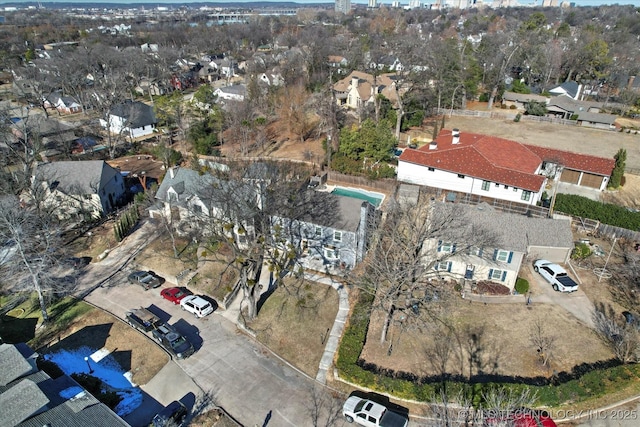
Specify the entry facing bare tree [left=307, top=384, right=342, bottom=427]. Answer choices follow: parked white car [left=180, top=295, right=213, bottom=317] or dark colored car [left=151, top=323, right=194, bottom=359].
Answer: the dark colored car

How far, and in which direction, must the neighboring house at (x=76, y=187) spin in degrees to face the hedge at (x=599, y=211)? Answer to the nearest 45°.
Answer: approximately 45° to its left

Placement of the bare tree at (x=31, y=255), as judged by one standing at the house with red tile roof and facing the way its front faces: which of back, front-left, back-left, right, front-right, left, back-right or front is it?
front-right

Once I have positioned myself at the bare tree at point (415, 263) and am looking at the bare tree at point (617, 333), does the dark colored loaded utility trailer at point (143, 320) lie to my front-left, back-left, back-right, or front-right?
back-right

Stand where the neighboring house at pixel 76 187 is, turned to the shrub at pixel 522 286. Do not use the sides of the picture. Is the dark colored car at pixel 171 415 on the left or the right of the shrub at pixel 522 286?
right

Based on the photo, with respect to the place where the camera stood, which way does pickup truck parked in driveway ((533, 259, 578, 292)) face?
facing away from the viewer and to the left of the viewer

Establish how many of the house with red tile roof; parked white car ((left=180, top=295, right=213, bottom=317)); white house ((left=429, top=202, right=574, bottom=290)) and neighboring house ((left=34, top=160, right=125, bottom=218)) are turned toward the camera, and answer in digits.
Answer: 3
